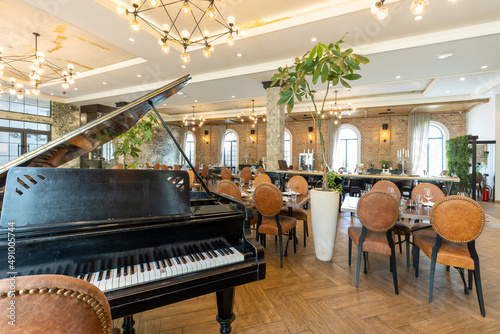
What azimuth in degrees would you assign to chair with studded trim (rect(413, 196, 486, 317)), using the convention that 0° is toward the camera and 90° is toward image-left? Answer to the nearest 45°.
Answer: approximately 135°

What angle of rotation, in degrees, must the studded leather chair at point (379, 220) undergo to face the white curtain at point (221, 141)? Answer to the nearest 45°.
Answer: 0° — it already faces it

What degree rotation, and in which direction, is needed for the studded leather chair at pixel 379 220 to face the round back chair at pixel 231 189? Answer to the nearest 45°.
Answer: approximately 45° to its left

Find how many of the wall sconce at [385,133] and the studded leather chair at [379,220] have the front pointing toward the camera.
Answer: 1

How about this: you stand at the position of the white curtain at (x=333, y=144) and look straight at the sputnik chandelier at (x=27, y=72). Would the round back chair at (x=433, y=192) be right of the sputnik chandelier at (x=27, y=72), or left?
left

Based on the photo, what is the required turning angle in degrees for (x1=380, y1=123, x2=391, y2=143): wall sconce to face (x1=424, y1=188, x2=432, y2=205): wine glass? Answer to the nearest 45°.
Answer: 0° — it already faces it

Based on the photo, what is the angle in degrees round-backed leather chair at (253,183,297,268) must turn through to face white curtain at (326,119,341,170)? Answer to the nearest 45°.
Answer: approximately 45° to its left

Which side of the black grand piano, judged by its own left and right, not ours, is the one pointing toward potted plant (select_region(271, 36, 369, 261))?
left

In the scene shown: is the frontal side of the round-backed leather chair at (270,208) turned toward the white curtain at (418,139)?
yes

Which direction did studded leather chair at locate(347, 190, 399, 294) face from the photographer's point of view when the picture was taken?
facing away from the viewer and to the left of the viewer

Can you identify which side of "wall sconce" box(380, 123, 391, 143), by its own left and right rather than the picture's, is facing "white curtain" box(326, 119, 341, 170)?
right
